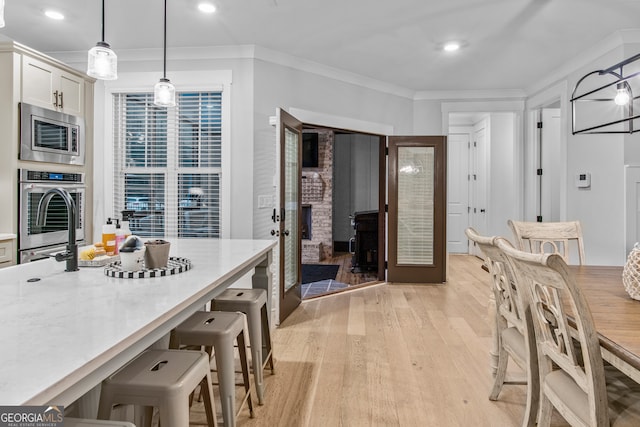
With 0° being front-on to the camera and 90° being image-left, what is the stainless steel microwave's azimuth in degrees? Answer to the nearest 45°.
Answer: approximately 315°

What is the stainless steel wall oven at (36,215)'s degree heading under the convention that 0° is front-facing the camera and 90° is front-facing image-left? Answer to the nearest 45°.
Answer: approximately 315°

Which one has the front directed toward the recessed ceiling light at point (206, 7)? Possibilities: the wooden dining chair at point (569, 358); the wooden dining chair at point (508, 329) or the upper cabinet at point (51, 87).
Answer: the upper cabinet
